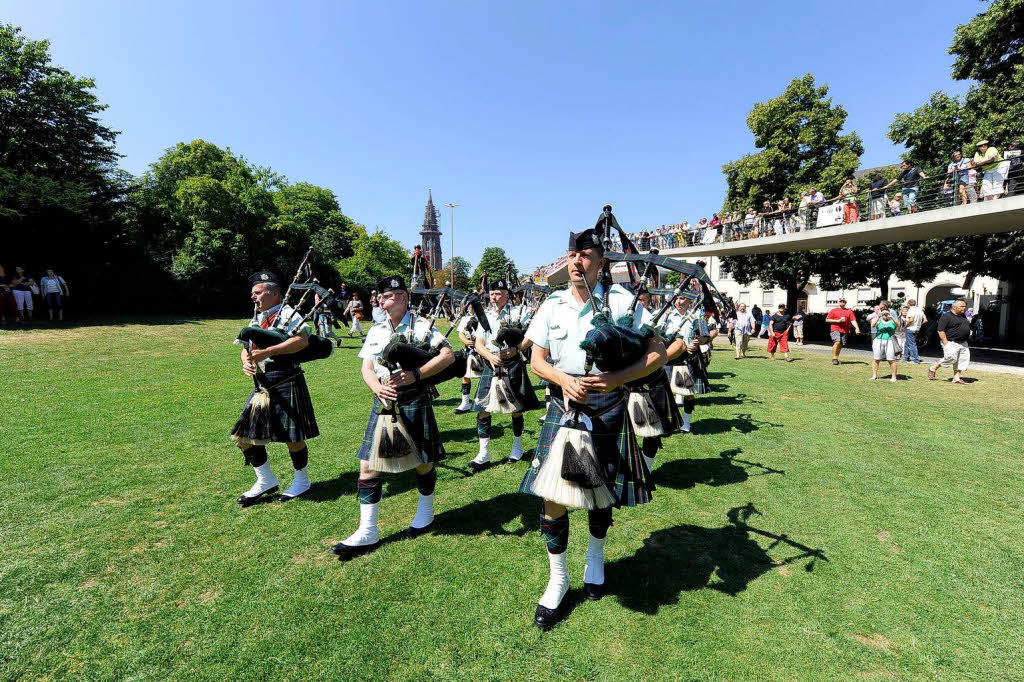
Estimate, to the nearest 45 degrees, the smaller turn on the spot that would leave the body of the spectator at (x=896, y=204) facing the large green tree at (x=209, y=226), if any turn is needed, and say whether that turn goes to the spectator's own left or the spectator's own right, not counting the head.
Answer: approximately 45° to the spectator's own right

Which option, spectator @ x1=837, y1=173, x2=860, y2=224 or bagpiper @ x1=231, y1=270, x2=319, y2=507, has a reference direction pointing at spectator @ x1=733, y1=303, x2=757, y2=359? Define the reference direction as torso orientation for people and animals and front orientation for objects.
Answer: spectator @ x1=837, y1=173, x2=860, y2=224

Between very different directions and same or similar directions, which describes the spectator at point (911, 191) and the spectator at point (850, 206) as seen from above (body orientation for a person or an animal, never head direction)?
same or similar directions

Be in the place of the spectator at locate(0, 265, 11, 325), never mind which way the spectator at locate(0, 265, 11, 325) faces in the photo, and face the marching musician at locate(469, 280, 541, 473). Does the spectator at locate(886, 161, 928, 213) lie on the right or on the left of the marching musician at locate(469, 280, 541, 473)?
left

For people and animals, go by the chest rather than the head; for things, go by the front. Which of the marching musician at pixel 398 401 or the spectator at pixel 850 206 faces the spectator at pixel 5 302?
the spectator at pixel 850 206

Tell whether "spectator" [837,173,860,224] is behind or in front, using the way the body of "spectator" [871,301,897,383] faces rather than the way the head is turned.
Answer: behind

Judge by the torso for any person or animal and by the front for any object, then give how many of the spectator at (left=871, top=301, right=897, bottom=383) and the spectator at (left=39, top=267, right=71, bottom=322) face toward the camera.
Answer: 2

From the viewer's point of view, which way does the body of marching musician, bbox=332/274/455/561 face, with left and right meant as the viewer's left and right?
facing the viewer and to the left of the viewer

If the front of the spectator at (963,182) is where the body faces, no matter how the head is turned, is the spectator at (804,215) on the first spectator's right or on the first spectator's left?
on the first spectator's right

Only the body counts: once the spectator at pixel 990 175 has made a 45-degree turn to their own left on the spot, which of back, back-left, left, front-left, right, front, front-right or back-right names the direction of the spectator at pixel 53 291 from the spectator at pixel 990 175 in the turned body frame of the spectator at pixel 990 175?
front-right

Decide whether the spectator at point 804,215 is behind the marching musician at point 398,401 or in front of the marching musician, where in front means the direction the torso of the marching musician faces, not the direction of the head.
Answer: behind

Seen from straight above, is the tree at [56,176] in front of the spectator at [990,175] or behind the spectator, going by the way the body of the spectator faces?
in front

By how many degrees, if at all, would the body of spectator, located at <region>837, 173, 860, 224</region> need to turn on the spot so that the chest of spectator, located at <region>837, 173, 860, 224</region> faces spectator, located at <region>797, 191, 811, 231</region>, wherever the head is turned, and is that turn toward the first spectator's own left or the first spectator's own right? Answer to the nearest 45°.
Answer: approximately 90° to the first spectator's own right

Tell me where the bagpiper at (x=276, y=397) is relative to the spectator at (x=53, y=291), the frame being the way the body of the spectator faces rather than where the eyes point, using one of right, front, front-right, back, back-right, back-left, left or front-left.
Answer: front

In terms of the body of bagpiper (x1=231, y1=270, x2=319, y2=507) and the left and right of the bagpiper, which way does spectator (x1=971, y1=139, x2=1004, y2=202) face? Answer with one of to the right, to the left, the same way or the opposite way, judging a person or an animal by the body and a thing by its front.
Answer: the same way

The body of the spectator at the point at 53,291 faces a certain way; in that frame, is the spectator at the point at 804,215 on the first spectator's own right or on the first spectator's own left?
on the first spectator's own left

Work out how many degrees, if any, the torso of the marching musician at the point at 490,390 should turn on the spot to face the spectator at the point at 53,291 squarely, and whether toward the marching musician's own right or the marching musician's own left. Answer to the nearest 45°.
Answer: approximately 90° to the marching musician's own right
